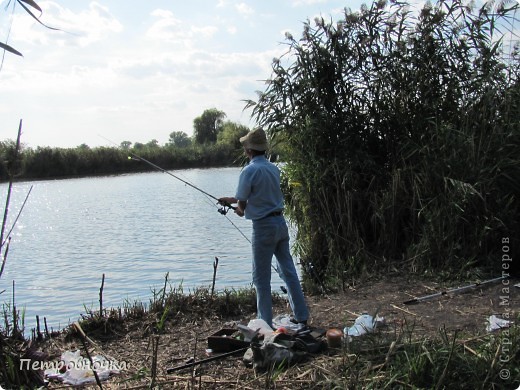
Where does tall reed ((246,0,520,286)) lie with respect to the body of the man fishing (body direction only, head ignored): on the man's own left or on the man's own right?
on the man's own right

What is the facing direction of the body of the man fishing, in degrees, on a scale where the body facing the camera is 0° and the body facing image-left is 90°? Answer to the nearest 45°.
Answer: approximately 135°

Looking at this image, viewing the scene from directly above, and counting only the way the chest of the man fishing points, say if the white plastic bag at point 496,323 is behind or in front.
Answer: behind

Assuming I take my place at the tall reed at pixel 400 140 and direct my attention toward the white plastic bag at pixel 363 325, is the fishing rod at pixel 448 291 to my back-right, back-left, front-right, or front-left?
front-left

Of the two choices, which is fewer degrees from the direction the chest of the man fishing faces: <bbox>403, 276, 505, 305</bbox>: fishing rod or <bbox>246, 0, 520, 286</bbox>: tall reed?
the tall reed

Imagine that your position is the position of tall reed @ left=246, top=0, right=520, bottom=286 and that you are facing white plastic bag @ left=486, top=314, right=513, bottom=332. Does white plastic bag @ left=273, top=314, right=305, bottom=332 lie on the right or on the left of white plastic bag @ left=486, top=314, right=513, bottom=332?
right

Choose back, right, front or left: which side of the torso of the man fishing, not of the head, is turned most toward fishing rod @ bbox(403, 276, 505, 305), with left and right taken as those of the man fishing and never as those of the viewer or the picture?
right

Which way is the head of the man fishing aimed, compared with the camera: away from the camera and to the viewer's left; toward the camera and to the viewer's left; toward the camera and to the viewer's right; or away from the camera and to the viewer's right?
away from the camera and to the viewer's left
